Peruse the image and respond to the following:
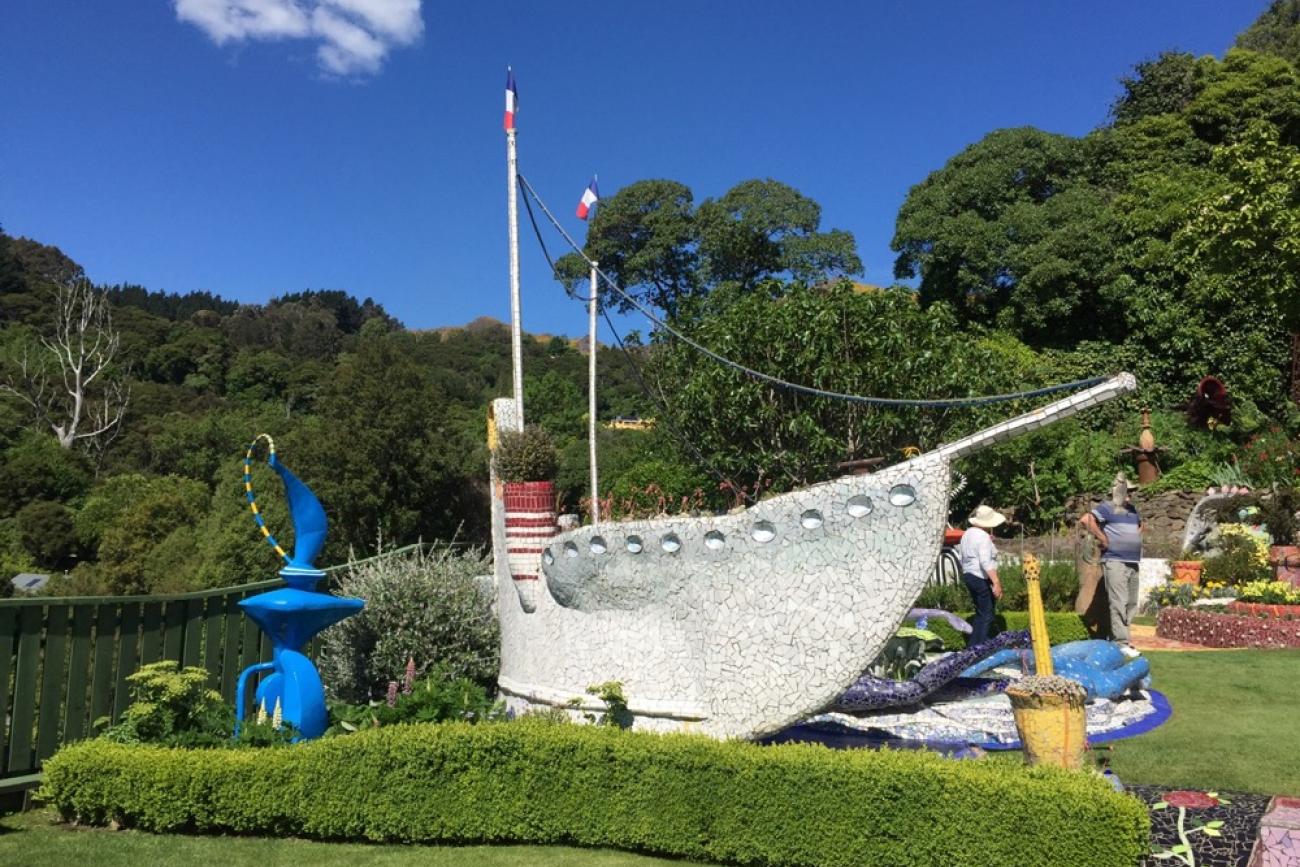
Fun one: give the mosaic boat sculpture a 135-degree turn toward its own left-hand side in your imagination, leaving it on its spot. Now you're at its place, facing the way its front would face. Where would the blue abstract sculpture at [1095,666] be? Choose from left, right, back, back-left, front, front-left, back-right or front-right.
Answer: right

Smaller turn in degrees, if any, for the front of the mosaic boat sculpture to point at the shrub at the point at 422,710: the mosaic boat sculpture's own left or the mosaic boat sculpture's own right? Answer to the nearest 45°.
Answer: approximately 180°

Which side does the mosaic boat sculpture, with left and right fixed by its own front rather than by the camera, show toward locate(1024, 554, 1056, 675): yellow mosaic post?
front

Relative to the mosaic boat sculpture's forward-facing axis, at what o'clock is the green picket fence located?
The green picket fence is roughly at 6 o'clock from the mosaic boat sculpture.

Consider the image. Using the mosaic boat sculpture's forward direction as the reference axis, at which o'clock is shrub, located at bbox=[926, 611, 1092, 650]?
The shrub is roughly at 10 o'clock from the mosaic boat sculpture.

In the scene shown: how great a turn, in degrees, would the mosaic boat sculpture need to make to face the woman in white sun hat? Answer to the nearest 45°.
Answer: approximately 45° to its left

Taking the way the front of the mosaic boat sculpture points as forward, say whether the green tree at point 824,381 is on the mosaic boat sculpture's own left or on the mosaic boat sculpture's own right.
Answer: on the mosaic boat sculpture's own left

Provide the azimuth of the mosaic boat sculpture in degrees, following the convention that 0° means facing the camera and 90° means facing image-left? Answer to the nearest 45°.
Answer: approximately 270°

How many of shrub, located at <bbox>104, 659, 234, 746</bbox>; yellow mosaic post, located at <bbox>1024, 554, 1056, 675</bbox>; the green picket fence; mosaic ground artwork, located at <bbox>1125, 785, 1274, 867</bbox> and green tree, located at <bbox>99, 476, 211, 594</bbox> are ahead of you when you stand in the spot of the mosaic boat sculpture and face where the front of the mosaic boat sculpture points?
2

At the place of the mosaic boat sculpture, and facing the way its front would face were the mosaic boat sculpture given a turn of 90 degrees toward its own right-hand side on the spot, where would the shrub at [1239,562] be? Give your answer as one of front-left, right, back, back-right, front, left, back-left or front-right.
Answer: back-left

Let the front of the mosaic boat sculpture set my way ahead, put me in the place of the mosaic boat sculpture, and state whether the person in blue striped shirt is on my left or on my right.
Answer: on my left

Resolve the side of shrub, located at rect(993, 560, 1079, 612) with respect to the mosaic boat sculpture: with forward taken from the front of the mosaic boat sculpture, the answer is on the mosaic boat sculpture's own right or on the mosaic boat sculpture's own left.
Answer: on the mosaic boat sculpture's own left

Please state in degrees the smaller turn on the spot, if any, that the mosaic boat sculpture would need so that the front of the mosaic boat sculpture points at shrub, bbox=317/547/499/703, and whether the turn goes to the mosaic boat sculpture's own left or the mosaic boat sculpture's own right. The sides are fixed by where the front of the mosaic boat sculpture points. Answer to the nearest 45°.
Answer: approximately 135° to the mosaic boat sculpture's own left
